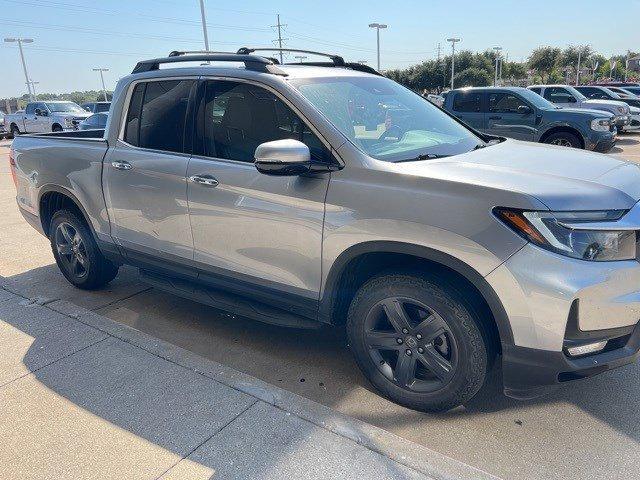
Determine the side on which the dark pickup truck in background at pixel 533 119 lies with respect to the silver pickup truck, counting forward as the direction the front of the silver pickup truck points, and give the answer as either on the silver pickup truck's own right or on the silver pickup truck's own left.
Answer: on the silver pickup truck's own left

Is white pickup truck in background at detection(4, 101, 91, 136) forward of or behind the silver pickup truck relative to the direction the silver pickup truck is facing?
behind

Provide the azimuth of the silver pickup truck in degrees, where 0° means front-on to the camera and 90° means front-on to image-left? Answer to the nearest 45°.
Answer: approximately 315°
